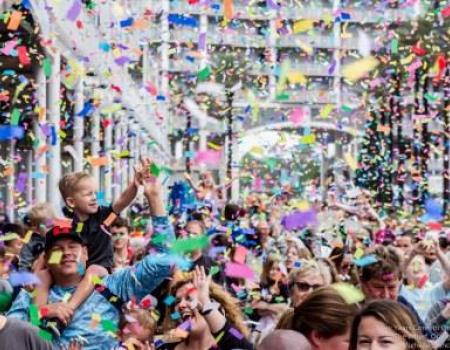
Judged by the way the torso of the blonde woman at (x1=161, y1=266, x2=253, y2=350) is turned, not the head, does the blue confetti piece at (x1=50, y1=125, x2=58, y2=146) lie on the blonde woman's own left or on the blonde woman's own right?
on the blonde woman's own right

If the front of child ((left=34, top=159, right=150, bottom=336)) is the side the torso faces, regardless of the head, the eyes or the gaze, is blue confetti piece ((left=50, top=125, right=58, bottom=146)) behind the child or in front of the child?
behind

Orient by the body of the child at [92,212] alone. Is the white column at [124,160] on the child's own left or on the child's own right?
on the child's own left

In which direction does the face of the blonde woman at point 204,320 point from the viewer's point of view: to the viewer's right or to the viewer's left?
to the viewer's left

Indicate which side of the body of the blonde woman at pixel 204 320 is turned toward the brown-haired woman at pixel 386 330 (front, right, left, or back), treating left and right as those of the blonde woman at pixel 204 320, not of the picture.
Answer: left

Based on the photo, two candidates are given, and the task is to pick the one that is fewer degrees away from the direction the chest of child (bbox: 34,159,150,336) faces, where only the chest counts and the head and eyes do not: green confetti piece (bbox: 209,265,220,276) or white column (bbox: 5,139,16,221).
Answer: the green confetti piece

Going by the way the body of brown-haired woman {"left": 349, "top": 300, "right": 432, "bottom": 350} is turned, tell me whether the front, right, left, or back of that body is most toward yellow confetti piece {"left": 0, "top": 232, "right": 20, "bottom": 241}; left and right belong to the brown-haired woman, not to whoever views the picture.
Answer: right

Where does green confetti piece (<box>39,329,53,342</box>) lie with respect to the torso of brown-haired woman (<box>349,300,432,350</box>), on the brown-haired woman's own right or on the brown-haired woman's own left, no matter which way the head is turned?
on the brown-haired woman's own right

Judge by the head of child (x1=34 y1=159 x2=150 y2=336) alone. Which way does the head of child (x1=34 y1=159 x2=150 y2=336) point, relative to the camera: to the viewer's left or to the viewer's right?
to the viewer's right

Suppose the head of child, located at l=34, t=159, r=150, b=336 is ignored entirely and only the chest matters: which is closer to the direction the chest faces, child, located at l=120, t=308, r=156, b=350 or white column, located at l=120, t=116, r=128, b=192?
the child
